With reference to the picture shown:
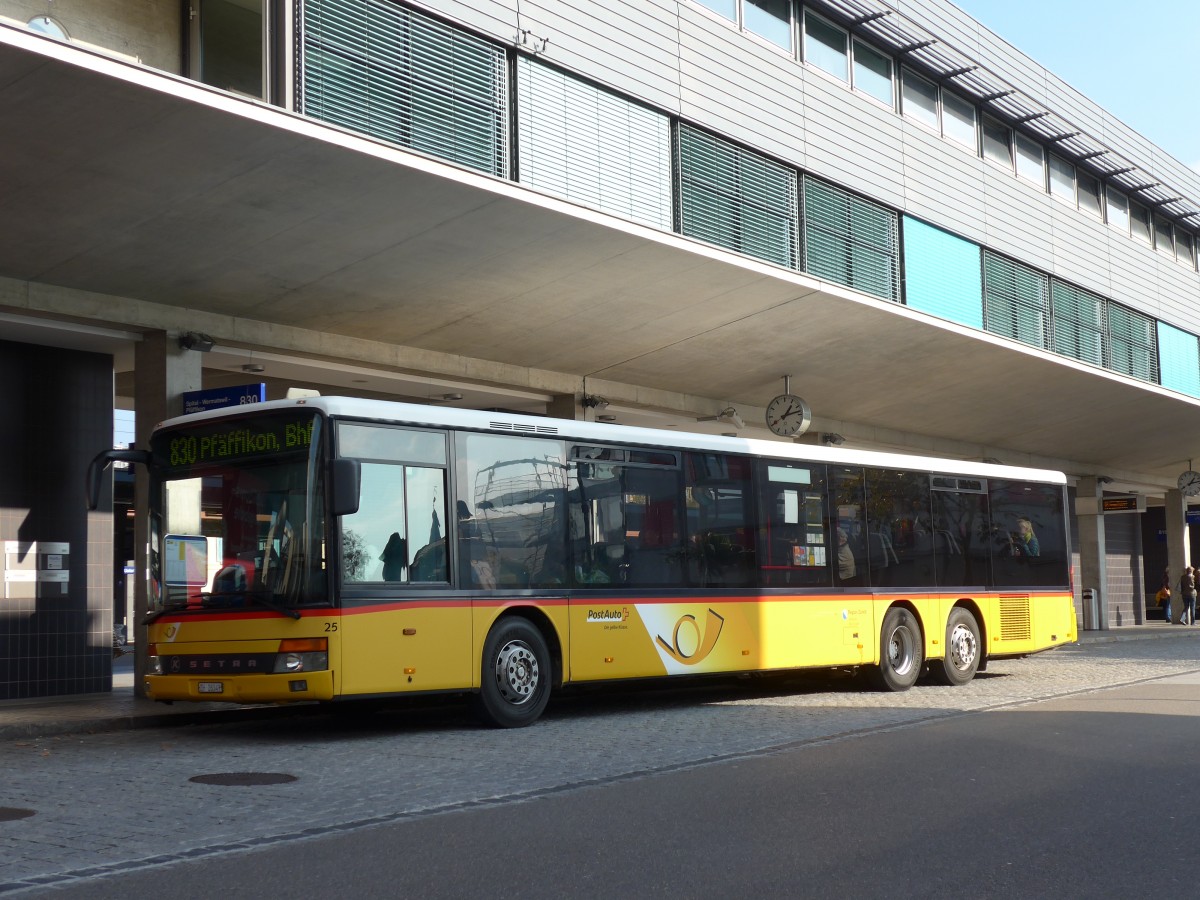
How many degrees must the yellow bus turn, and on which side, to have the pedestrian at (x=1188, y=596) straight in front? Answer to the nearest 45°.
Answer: approximately 180°

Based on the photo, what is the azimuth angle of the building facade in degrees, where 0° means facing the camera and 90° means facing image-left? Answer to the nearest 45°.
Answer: approximately 315°

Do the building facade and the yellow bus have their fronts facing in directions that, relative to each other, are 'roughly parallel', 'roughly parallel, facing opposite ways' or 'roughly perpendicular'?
roughly perpendicular

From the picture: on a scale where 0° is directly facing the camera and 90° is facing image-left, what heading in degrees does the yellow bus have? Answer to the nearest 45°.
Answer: approximately 45°

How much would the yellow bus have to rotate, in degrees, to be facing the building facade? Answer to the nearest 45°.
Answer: approximately 135° to its right

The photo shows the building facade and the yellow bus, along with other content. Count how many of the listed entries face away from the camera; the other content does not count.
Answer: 0
